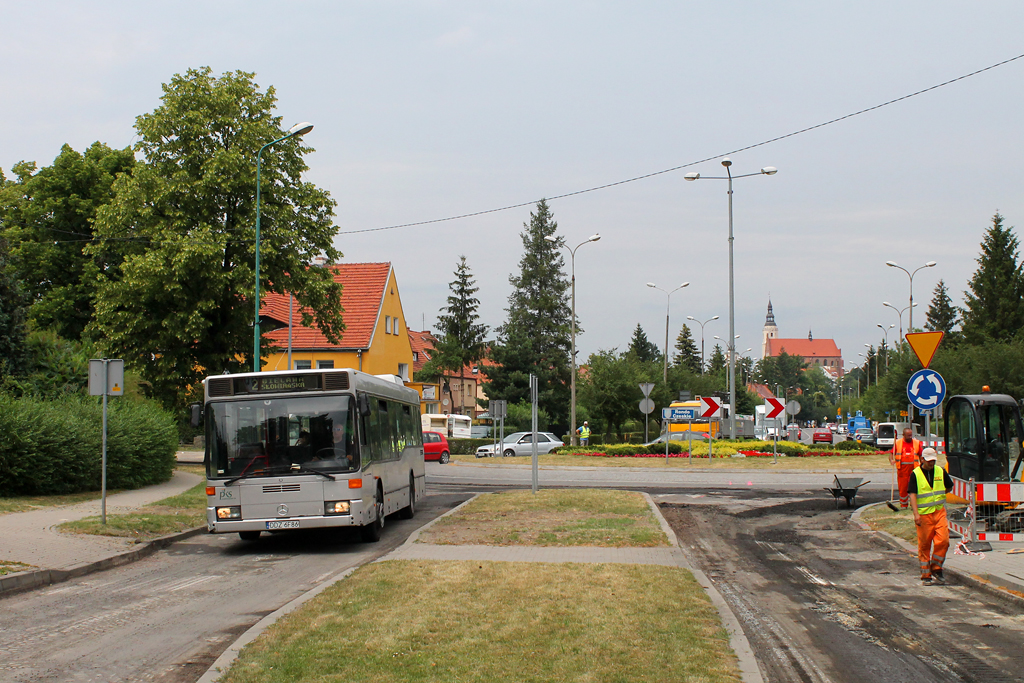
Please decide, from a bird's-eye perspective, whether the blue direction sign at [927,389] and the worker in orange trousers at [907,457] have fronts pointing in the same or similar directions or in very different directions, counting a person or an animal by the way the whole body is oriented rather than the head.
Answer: same or similar directions

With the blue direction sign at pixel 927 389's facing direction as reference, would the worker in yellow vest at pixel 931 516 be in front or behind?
in front

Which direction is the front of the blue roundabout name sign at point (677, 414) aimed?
toward the camera

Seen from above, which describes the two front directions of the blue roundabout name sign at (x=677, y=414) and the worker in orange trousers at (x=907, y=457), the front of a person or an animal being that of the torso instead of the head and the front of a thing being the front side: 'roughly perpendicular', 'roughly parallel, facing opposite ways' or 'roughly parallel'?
roughly parallel

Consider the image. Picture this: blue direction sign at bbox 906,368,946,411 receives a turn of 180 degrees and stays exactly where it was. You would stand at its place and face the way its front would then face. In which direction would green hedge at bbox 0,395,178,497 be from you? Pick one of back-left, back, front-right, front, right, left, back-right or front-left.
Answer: left

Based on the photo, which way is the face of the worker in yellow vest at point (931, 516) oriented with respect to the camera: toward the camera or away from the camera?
toward the camera

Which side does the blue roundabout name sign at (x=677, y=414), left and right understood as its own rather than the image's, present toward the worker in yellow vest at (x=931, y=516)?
front

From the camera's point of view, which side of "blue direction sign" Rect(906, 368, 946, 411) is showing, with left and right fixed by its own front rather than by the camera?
front

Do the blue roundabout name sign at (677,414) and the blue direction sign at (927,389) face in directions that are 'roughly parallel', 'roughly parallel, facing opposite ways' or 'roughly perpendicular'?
roughly parallel

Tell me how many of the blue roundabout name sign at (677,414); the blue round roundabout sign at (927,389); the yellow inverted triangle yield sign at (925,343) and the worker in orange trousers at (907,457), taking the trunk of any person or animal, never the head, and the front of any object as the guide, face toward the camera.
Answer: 4

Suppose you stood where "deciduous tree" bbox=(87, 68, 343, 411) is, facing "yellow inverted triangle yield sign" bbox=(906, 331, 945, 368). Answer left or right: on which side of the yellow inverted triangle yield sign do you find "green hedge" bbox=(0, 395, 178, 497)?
right

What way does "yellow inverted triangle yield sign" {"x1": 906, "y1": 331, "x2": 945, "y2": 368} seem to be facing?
toward the camera

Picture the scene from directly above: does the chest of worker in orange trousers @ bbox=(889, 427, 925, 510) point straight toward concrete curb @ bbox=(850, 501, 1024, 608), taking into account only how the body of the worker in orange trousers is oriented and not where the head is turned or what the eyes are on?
yes
